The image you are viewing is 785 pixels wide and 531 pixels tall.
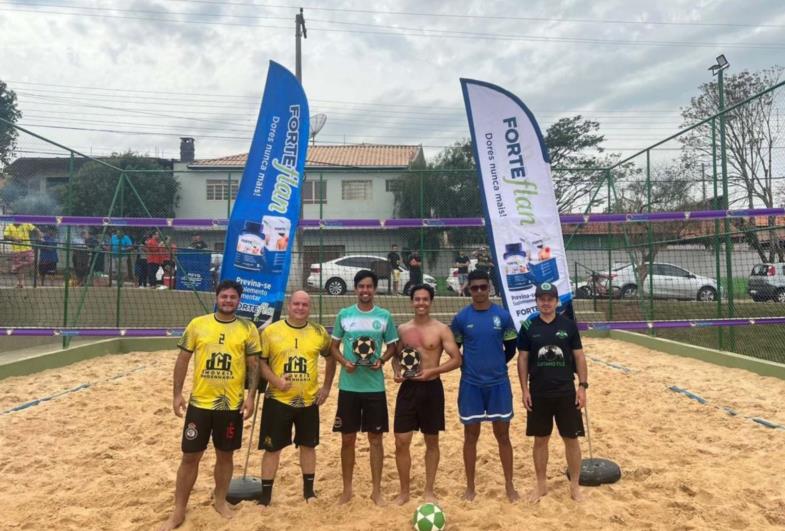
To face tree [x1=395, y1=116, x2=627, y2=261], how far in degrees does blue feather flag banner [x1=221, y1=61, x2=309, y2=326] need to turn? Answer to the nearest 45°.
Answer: approximately 135° to its left

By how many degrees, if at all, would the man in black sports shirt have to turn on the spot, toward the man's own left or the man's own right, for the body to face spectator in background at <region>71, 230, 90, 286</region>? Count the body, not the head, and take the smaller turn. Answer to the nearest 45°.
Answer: approximately 135° to the man's own right

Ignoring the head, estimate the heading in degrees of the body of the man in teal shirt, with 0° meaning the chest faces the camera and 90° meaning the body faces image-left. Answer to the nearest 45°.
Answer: approximately 0°

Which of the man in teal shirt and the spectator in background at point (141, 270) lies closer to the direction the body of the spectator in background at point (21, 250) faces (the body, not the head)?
the man in teal shirt

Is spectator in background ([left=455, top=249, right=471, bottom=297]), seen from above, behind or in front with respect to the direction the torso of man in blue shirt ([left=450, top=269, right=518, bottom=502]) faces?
behind
